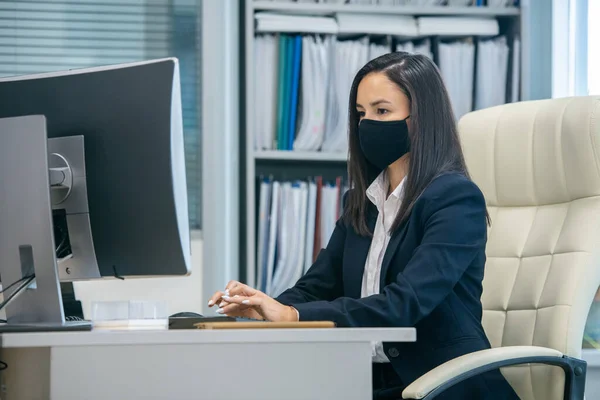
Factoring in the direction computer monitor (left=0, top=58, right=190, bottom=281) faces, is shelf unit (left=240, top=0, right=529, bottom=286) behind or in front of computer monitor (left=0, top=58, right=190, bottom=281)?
in front

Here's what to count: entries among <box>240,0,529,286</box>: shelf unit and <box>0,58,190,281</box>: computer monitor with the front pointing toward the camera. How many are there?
1

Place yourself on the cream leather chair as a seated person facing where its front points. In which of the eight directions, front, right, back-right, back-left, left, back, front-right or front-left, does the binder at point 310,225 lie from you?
right

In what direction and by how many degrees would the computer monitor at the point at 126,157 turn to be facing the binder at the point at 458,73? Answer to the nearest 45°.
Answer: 0° — it already faces it

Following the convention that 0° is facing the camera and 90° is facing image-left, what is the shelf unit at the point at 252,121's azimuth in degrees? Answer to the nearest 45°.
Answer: approximately 0°

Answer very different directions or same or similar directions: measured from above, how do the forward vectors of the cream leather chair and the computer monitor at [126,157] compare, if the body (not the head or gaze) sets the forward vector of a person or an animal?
very different directions

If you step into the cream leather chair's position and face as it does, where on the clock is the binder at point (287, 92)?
The binder is roughly at 3 o'clock from the cream leather chair.

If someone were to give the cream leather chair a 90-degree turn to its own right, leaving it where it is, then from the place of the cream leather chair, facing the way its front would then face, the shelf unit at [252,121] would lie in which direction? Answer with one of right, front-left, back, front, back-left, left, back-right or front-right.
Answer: front

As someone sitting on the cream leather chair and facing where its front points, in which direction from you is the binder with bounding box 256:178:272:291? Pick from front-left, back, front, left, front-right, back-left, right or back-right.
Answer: right

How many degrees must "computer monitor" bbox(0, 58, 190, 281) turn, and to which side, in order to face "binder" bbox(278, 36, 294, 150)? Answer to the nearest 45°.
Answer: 0° — it already faces it
